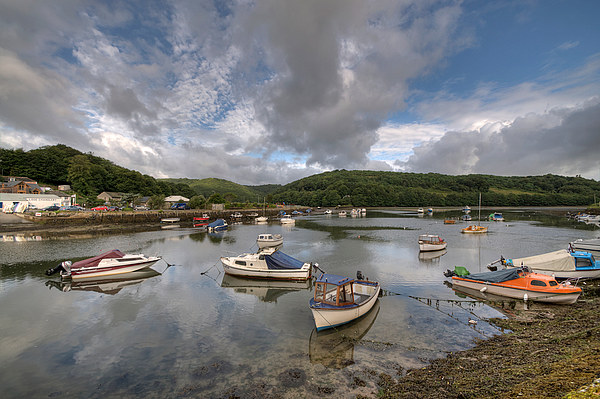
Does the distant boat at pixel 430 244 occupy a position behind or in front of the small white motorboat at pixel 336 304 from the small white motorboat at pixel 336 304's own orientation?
behind

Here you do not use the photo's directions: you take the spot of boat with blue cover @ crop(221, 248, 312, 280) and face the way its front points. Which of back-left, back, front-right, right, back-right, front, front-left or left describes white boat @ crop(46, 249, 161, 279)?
front

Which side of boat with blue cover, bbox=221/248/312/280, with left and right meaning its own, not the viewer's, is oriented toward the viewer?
left

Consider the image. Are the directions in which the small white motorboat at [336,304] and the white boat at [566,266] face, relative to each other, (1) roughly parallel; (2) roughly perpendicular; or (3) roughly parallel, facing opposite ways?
roughly perpendicular

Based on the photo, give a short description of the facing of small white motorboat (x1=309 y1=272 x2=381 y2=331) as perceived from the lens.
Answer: facing the viewer and to the left of the viewer

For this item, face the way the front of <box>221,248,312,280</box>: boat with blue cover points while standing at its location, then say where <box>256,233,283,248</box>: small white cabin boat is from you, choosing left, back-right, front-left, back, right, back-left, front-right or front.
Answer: right

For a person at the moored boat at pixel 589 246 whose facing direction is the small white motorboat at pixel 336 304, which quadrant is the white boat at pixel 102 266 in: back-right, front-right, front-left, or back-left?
front-right

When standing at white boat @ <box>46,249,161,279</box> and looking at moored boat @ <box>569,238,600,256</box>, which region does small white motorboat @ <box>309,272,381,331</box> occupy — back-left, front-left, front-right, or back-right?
front-right

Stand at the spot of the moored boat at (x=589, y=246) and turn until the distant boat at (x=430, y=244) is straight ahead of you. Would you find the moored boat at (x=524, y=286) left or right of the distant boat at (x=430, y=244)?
left
